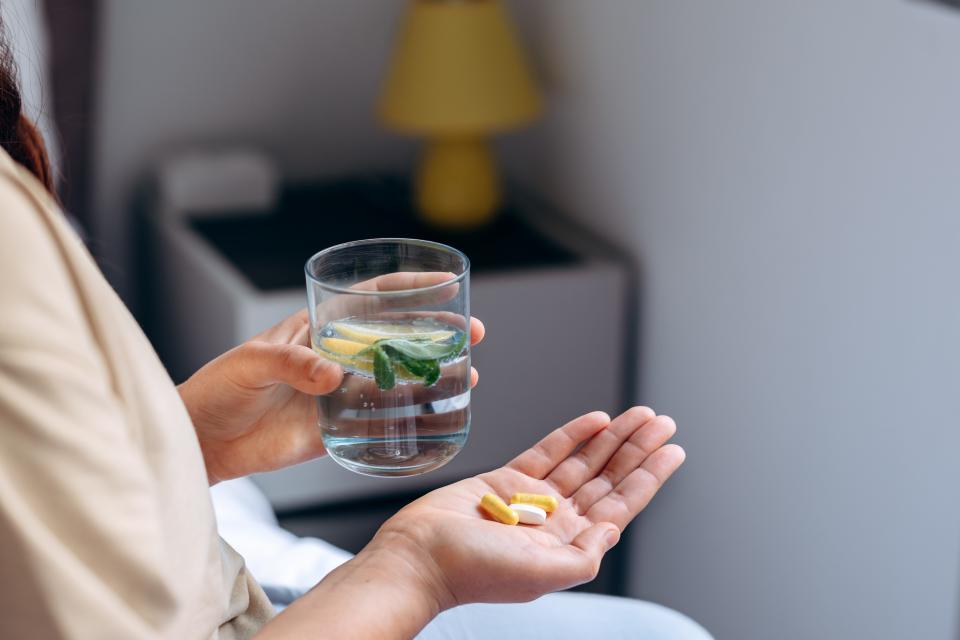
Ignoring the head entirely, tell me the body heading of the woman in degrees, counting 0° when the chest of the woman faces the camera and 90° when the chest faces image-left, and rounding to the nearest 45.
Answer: approximately 270°

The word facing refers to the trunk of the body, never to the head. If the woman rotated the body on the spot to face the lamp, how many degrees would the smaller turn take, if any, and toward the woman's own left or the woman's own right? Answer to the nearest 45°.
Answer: approximately 90° to the woman's own left

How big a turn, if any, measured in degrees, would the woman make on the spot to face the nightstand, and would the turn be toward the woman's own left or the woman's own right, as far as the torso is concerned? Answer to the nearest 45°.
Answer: approximately 90° to the woman's own left
